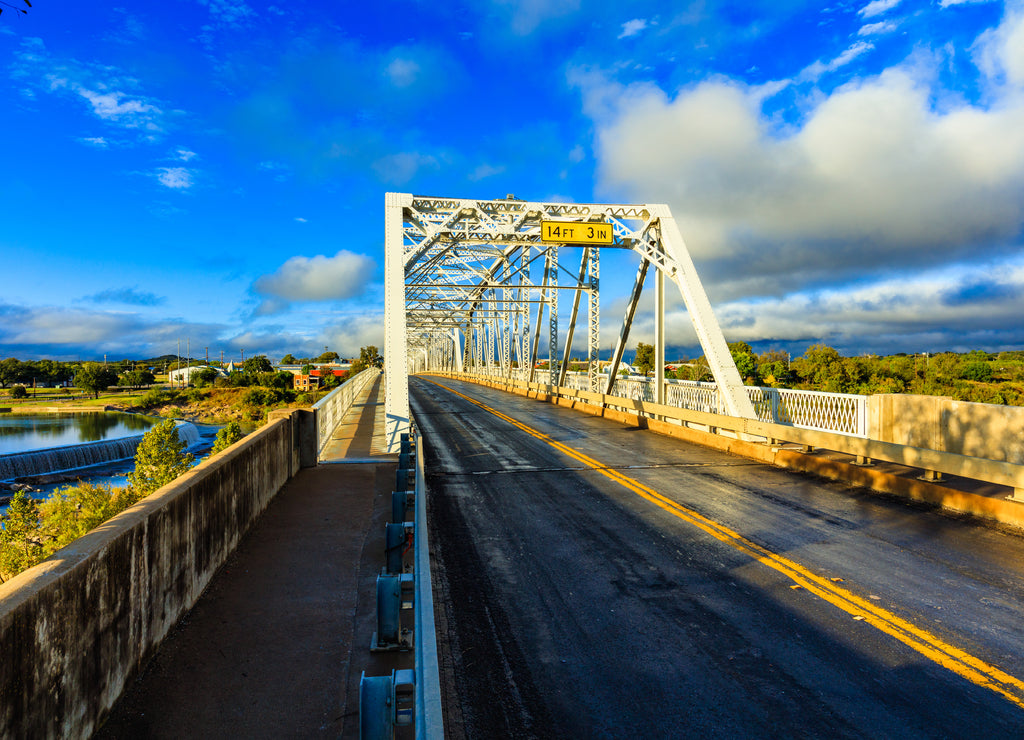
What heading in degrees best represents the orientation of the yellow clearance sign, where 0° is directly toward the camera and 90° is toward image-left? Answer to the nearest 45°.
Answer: approximately 0°

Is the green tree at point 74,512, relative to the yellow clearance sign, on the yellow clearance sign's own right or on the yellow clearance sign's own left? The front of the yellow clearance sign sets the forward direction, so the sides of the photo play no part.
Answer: on the yellow clearance sign's own right

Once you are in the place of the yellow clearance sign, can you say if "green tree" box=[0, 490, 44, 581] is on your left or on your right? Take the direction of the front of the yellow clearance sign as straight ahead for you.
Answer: on your right

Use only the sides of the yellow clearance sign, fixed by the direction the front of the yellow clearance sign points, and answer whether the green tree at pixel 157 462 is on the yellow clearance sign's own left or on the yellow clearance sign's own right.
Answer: on the yellow clearance sign's own right
